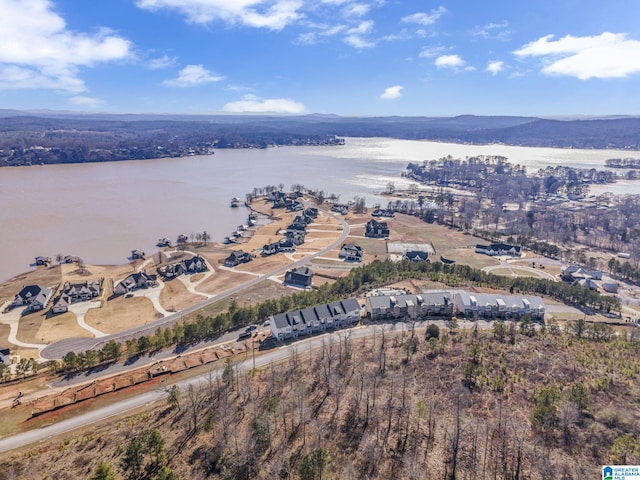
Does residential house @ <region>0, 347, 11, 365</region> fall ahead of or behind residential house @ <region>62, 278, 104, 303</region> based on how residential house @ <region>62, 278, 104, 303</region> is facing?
ahead

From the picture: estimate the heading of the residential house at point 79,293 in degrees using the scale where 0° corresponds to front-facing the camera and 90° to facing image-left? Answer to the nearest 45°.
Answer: approximately 0°

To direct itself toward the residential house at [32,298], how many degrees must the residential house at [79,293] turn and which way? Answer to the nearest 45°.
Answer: approximately 90° to its right

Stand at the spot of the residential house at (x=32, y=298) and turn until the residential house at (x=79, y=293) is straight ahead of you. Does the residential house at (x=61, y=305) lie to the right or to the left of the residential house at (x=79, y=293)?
right

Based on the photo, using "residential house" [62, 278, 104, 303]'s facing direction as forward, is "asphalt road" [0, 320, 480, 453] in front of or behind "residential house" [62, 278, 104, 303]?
in front
